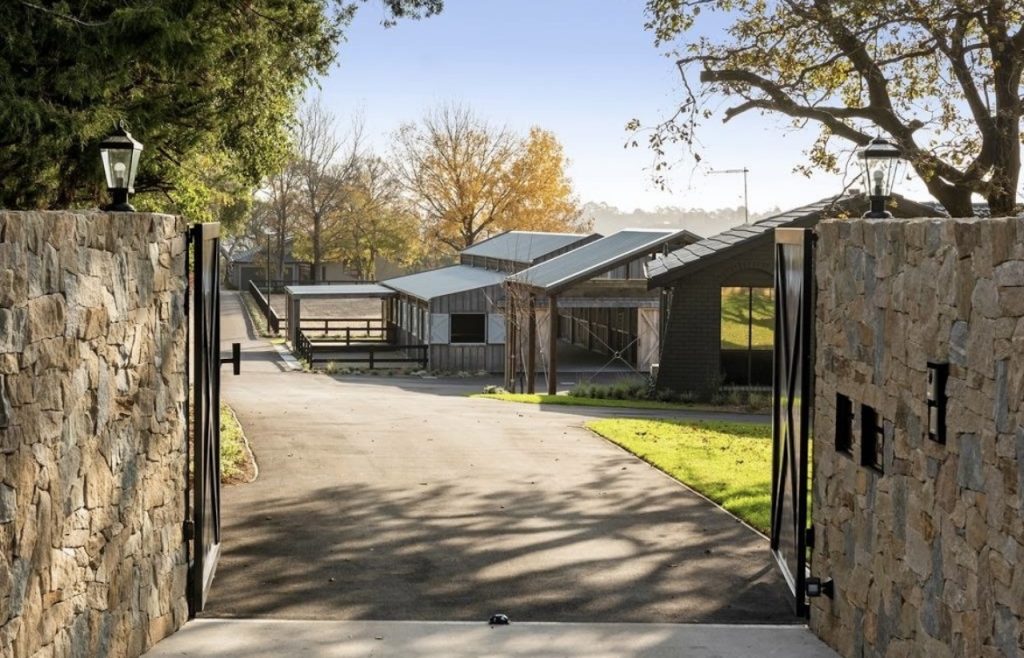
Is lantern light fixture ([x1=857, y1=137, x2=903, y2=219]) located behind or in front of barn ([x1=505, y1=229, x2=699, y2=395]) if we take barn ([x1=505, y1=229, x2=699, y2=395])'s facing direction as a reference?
in front

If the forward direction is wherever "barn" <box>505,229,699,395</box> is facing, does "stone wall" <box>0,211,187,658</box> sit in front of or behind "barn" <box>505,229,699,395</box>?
in front

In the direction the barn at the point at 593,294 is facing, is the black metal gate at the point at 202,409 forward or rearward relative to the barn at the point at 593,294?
forward

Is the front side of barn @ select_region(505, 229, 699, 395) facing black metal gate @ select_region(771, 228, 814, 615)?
yes

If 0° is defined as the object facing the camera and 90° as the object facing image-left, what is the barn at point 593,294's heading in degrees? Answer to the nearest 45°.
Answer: approximately 0°

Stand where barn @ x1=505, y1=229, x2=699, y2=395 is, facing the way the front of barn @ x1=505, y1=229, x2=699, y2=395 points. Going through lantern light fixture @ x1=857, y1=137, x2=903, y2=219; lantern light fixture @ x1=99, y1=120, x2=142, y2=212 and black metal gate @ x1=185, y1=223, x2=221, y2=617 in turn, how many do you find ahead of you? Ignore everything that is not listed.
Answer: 3
